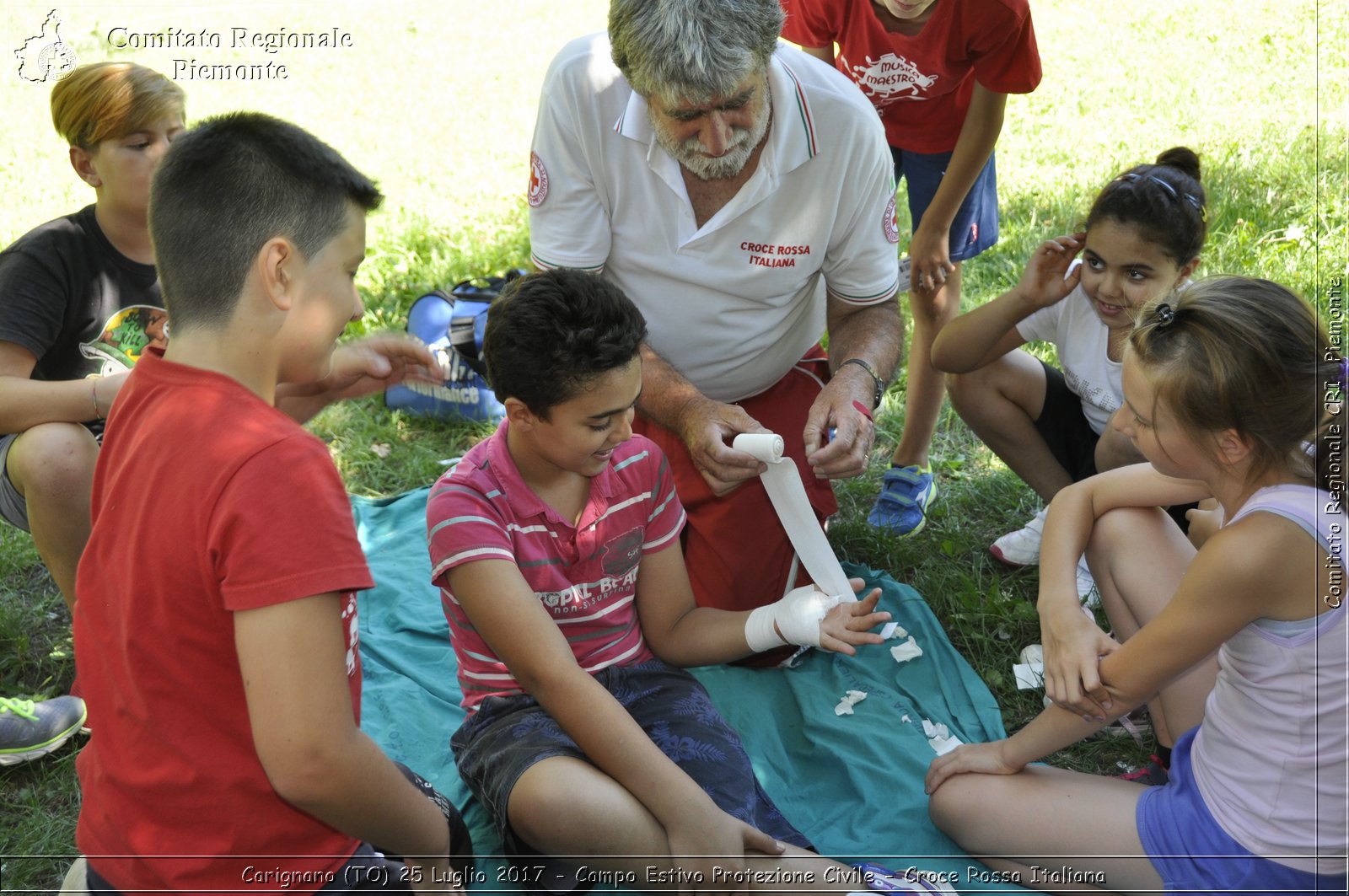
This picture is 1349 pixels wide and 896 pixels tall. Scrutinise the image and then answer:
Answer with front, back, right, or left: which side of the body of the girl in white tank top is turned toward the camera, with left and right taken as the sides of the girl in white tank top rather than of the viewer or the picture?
left

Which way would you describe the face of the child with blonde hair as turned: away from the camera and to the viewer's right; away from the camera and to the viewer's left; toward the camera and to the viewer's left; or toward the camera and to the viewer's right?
toward the camera and to the viewer's right

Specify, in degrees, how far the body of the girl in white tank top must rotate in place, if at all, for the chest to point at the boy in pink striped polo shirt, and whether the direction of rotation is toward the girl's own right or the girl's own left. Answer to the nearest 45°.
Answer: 0° — they already face them

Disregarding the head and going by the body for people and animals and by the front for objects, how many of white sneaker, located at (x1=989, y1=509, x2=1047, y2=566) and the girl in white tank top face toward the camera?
0

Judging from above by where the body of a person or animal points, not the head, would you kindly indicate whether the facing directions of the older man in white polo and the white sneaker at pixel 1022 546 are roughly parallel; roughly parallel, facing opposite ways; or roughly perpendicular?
roughly perpendicular

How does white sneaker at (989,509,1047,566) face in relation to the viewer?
to the viewer's left

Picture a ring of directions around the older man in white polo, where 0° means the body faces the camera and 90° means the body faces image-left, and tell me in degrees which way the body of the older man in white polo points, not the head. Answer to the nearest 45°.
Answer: approximately 0°

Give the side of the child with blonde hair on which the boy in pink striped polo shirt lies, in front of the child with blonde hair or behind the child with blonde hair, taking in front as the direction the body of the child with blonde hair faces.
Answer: in front

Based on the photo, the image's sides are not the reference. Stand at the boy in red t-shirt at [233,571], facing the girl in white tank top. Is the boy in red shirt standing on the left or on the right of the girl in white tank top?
left
